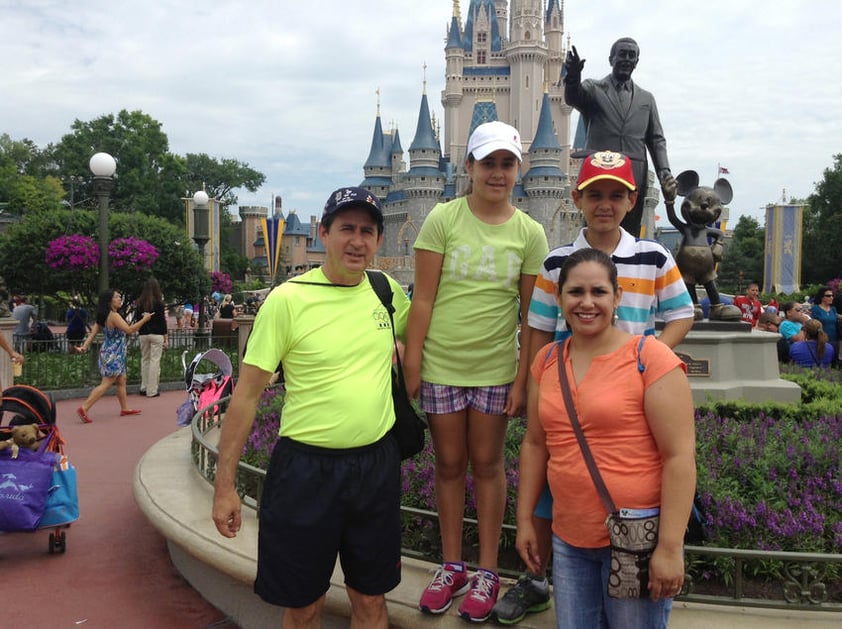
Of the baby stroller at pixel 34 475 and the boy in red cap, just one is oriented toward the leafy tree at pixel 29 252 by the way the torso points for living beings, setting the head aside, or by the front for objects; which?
the baby stroller

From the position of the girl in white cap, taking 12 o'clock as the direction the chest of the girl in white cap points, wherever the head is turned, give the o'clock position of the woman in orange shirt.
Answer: The woman in orange shirt is roughly at 11 o'clock from the girl in white cap.

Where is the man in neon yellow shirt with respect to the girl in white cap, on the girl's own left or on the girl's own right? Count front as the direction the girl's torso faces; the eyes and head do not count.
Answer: on the girl's own right

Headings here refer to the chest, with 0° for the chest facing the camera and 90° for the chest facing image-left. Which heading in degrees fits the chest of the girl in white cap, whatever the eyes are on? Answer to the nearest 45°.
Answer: approximately 0°

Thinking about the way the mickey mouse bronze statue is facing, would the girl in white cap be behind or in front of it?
in front

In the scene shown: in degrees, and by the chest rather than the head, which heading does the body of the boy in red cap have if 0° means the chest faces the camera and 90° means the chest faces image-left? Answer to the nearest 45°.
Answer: approximately 0°

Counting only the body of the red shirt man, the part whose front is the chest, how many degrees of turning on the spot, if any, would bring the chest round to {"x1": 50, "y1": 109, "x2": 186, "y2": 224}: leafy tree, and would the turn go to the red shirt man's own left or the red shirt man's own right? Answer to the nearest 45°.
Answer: approximately 135° to the red shirt man's own right
